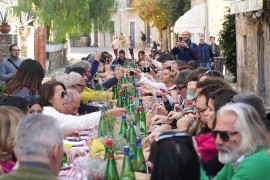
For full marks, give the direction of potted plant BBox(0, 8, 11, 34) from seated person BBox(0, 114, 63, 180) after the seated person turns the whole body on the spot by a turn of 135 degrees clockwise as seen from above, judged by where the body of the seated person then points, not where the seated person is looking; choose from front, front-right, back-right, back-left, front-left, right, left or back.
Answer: back

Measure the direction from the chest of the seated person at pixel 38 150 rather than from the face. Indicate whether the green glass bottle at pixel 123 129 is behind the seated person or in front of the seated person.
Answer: in front

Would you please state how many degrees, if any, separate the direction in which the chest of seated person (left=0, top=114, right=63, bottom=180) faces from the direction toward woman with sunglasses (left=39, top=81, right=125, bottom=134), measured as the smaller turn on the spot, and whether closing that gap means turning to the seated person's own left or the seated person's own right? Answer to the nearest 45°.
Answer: approximately 45° to the seated person's own left

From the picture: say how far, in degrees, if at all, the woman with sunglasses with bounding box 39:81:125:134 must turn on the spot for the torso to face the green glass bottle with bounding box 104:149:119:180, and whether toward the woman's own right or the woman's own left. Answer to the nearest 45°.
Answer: approximately 90° to the woman's own right

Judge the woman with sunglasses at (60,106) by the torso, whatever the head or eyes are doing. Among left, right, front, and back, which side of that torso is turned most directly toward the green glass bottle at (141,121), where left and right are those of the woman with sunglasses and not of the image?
front

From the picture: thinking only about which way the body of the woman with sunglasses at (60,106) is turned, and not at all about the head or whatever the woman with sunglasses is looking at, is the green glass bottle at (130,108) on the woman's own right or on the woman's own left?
on the woman's own left

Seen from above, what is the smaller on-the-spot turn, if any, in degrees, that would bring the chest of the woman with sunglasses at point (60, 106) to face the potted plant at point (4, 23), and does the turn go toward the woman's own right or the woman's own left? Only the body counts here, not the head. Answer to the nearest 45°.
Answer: approximately 90° to the woman's own left

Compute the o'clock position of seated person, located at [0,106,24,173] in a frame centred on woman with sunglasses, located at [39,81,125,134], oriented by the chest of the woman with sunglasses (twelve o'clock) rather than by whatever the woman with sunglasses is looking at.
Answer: The seated person is roughly at 3 o'clock from the woman with sunglasses.

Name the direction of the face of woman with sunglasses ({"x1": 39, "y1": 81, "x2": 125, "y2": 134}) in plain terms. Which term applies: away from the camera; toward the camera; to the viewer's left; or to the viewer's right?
to the viewer's right

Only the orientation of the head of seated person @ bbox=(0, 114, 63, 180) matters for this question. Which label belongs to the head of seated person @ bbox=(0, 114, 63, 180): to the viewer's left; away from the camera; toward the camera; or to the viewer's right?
away from the camera

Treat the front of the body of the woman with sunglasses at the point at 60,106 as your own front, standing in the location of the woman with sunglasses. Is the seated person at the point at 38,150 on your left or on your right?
on your right

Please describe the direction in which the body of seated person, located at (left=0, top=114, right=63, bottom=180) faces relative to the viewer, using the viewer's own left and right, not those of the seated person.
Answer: facing away from the viewer and to the right of the viewer

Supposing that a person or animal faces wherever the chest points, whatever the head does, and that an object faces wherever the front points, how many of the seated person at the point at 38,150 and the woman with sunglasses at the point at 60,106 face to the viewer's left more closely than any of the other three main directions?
0

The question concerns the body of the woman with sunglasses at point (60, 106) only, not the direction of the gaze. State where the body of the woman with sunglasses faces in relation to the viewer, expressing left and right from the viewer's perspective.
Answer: facing to the right of the viewer
